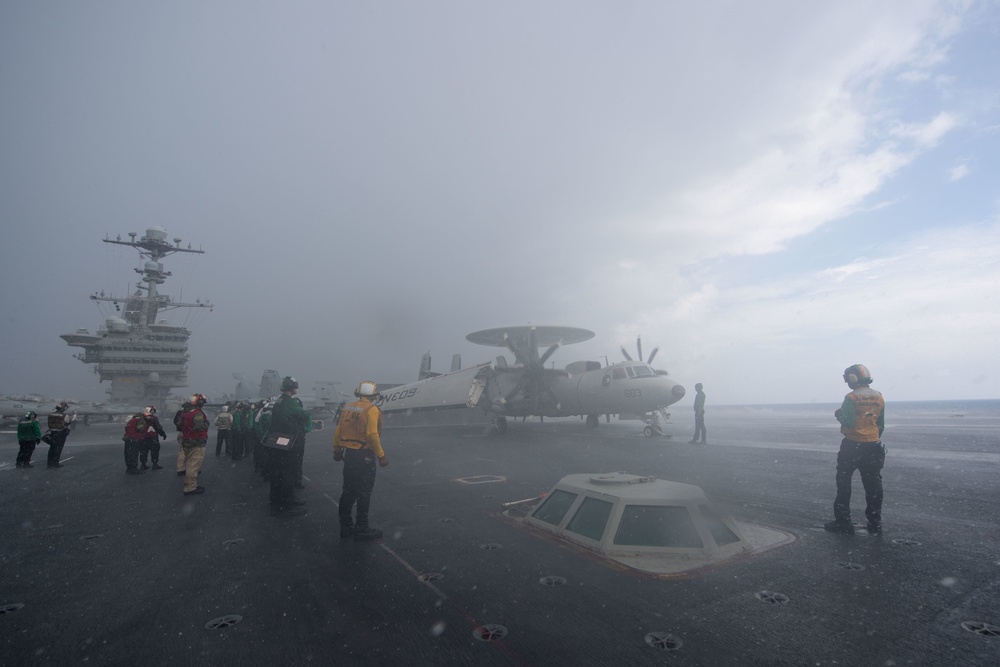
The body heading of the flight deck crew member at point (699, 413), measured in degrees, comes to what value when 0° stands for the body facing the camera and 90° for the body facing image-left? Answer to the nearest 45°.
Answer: approximately 90°

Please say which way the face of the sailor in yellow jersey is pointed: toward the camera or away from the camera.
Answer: away from the camera

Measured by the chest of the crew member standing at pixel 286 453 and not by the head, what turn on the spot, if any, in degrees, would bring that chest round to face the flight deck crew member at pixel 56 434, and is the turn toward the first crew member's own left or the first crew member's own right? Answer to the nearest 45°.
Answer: approximately 135° to the first crew member's own left

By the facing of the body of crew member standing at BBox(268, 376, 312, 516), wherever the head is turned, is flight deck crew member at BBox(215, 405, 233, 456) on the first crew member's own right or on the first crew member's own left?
on the first crew member's own left
